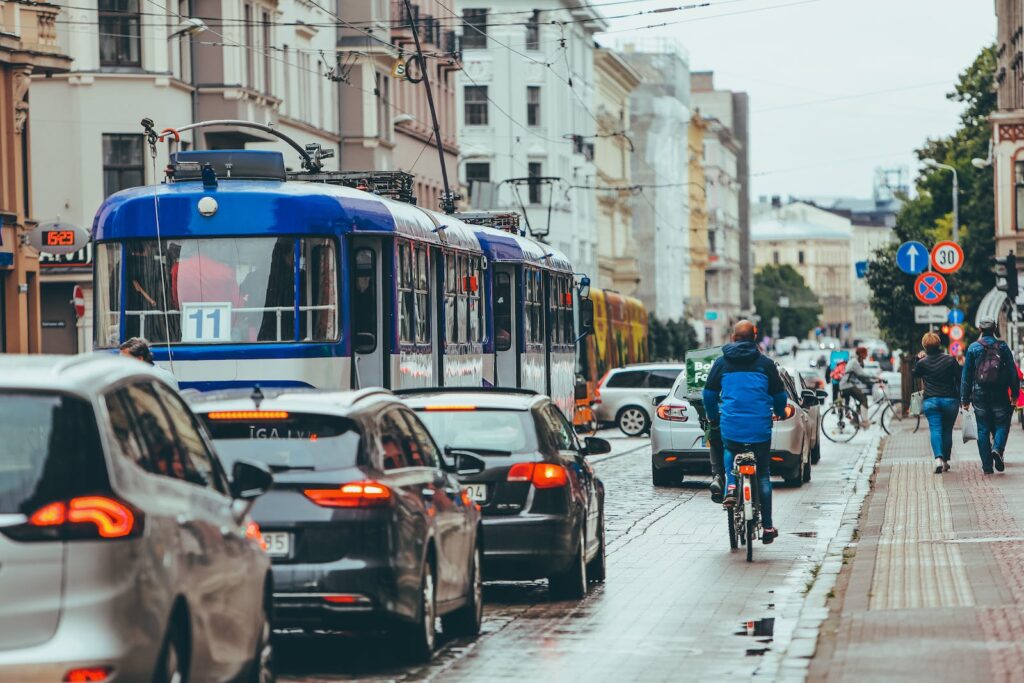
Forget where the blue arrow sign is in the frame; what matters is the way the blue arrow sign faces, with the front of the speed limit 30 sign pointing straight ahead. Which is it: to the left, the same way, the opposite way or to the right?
the same way

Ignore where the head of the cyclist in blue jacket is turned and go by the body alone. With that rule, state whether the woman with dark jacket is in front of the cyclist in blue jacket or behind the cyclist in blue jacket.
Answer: in front

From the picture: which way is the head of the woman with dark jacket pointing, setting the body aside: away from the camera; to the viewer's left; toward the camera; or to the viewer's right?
away from the camera

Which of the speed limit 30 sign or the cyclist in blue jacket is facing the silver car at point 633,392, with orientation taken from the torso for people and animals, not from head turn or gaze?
the cyclist in blue jacket

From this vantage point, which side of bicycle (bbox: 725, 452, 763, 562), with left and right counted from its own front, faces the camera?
back

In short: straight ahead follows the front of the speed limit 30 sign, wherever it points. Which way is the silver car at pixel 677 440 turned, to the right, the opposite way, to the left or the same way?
the opposite way

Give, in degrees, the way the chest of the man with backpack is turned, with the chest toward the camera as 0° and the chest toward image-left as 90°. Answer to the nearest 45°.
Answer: approximately 180°

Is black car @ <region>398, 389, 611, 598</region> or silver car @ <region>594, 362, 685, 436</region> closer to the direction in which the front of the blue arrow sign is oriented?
the black car

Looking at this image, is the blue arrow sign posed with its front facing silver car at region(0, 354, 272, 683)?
yes

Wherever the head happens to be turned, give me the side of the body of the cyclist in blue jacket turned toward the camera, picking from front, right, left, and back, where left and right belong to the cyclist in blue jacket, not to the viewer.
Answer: back

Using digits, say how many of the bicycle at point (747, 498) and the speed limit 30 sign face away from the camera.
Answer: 1

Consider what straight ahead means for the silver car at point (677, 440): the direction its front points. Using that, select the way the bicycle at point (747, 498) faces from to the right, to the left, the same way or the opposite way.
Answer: the same way

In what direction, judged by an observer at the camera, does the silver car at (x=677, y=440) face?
facing away from the viewer

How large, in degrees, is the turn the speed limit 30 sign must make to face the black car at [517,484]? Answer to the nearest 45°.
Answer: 0° — it already faces it

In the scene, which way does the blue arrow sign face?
toward the camera

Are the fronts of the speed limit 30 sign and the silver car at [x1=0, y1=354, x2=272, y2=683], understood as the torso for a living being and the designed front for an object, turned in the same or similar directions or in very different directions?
very different directions

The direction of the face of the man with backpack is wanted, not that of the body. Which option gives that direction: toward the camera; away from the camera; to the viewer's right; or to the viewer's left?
away from the camera
